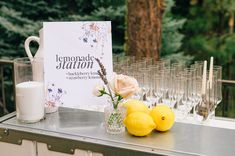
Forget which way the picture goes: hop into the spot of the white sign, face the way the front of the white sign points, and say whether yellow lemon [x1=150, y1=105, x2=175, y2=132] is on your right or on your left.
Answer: on your left

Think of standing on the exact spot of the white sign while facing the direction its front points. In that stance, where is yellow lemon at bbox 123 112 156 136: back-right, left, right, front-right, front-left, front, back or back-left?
front-left

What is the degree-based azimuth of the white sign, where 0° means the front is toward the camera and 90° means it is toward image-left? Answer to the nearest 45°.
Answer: approximately 0°
